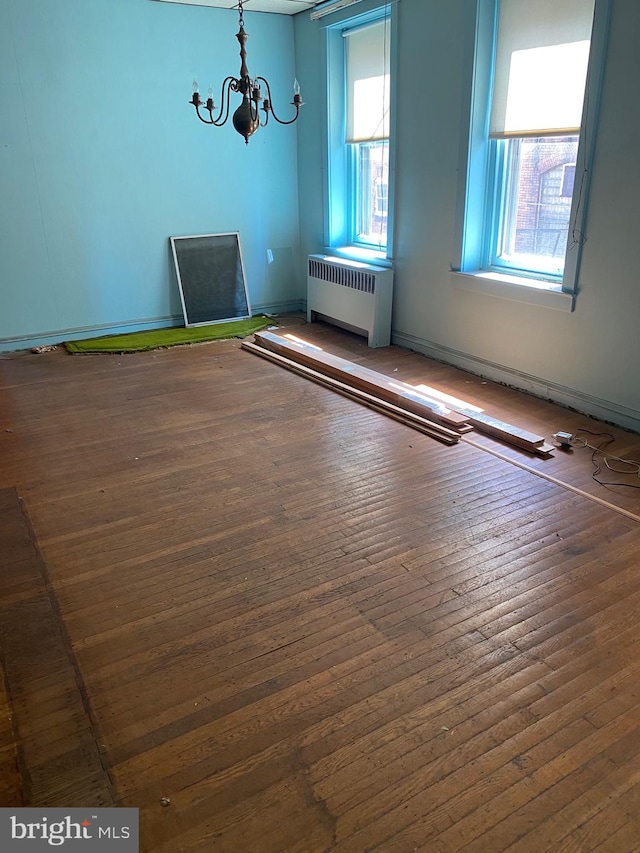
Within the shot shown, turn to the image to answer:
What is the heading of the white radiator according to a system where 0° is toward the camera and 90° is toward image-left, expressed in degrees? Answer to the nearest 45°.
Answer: approximately 45°

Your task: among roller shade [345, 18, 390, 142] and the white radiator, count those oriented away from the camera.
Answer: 0

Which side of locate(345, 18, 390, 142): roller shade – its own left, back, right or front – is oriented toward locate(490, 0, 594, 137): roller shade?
left

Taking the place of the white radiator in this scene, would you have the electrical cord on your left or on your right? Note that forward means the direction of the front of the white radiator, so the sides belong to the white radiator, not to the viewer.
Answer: on your left

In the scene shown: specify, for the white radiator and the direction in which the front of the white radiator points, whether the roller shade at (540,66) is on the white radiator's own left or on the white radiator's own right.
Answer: on the white radiator's own left

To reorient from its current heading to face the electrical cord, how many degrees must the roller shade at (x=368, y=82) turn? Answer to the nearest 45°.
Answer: approximately 90° to its left

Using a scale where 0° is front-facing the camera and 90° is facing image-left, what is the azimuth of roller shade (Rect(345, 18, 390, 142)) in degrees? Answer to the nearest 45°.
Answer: approximately 45°

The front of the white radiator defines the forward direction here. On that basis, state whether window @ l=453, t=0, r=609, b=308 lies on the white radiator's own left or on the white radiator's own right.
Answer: on the white radiator's own left
